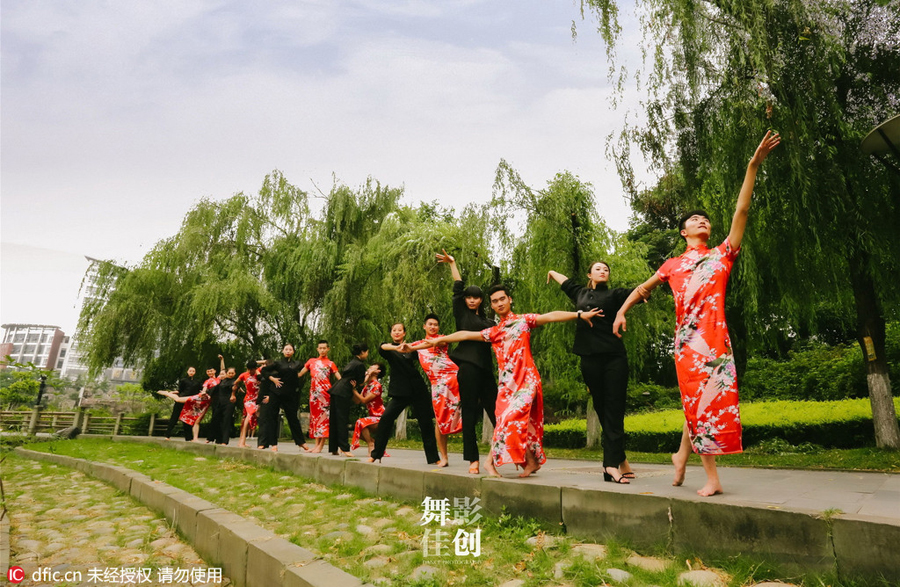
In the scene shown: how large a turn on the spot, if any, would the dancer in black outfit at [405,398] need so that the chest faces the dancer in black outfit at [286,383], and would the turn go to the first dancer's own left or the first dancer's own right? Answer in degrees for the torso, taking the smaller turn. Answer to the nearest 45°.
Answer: approximately 135° to the first dancer's own right

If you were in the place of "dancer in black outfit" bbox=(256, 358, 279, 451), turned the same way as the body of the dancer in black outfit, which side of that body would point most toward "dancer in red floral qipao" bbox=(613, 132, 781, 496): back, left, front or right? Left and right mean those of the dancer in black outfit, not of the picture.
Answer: front

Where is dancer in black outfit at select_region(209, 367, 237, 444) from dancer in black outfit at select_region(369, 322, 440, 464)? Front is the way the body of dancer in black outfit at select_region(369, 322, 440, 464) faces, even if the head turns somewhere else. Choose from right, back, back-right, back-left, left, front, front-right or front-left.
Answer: back-right

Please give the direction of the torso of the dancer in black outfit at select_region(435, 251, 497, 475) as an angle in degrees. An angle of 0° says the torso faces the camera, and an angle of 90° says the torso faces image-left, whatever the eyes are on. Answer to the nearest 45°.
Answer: approximately 0°

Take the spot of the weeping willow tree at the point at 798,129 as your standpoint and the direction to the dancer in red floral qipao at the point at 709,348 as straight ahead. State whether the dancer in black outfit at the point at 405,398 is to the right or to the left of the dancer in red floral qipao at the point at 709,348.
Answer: right

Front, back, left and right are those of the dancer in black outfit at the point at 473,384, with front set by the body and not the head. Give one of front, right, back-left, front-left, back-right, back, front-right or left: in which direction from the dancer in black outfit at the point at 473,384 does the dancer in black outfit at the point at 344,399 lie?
back-right

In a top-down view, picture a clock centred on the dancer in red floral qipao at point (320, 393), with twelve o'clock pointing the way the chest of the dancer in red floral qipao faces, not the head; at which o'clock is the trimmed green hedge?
The trimmed green hedge is roughly at 9 o'clock from the dancer in red floral qipao.

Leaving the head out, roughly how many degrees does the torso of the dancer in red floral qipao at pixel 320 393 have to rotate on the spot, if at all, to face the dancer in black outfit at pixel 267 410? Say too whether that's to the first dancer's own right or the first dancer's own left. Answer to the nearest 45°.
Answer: approximately 135° to the first dancer's own right
